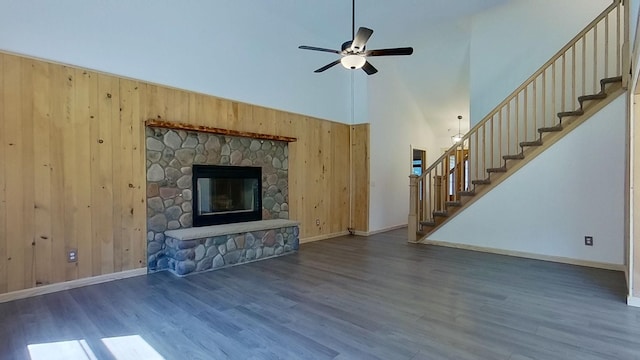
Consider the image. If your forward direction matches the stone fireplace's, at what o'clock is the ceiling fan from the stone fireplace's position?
The ceiling fan is roughly at 12 o'clock from the stone fireplace.

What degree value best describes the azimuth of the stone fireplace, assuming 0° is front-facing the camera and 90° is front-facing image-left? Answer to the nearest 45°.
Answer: approximately 315°
